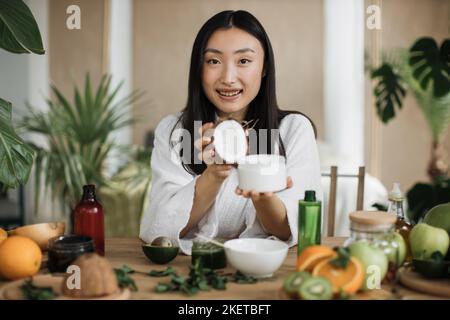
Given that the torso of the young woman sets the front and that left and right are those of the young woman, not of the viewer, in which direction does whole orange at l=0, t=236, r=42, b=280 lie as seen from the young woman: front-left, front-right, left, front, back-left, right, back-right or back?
front-right

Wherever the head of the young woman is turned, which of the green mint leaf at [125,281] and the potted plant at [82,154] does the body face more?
the green mint leaf

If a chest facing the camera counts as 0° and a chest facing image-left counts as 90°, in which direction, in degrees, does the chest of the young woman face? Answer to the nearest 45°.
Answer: approximately 0°

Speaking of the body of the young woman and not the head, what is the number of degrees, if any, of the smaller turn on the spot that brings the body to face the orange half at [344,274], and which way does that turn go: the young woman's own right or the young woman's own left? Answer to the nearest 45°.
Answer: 0° — they already face it

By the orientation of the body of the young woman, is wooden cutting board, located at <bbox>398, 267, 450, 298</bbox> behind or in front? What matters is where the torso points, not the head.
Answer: in front

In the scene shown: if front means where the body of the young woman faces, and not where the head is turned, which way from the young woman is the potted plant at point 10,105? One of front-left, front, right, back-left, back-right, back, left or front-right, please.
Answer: right

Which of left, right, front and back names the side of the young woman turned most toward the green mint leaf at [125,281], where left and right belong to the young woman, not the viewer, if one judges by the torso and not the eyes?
front
